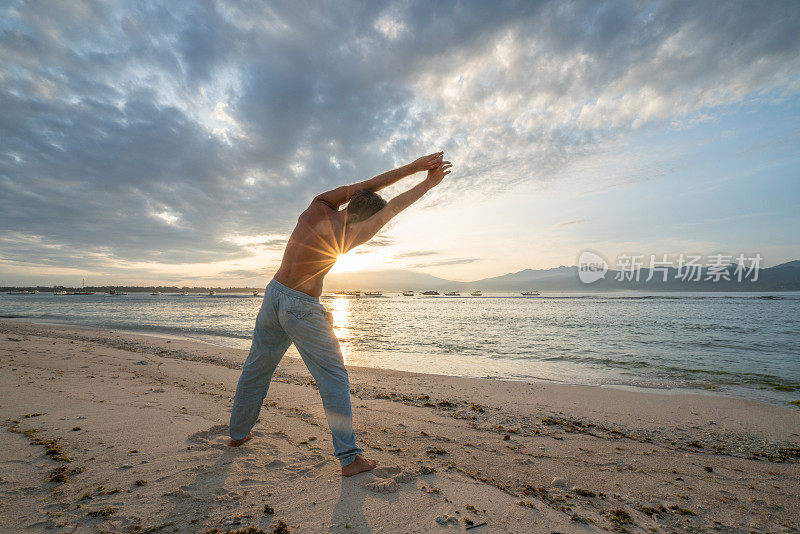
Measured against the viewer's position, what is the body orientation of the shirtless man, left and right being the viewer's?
facing away from the viewer and to the right of the viewer

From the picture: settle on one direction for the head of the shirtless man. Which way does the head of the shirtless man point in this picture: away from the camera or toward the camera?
away from the camera
